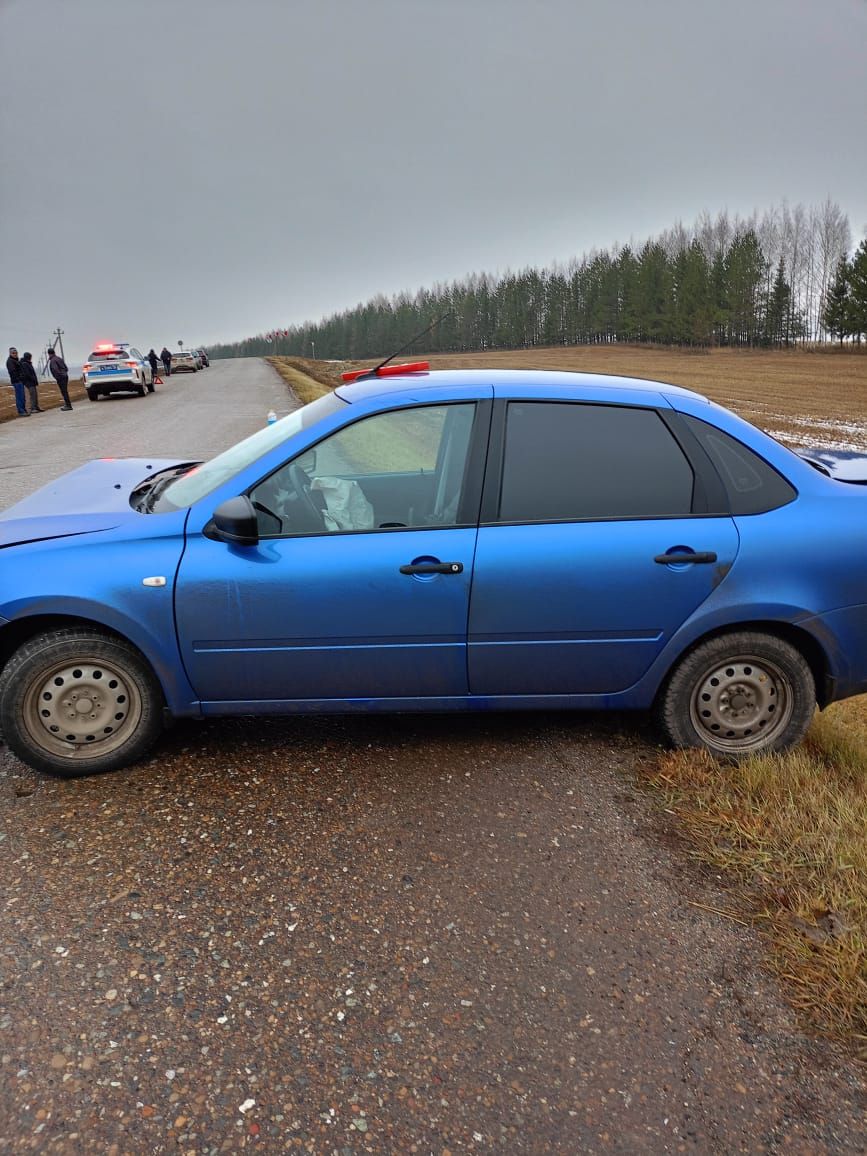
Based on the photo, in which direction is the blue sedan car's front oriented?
to the viewer's left

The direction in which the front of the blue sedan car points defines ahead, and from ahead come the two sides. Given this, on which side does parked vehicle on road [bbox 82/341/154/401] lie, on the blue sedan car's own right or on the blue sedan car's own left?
on the blue sedan car's own right

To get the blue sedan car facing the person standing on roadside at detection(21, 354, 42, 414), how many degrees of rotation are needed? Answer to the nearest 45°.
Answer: approximately 45° to its right

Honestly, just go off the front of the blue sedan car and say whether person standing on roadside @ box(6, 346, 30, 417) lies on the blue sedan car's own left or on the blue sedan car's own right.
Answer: on the blue sedan car's own right
